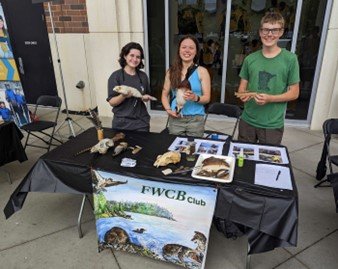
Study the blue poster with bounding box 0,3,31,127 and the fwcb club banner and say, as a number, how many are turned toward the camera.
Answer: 2

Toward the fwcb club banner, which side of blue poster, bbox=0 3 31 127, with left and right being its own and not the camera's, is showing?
front

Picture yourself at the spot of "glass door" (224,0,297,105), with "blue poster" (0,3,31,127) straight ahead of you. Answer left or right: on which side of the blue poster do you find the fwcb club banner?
left

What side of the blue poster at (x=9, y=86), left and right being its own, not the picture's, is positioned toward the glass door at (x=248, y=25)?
left

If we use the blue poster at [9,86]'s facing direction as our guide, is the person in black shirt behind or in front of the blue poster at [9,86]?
in front

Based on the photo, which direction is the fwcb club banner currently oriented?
toward the camera

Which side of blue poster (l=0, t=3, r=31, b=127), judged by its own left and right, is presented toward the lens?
front
